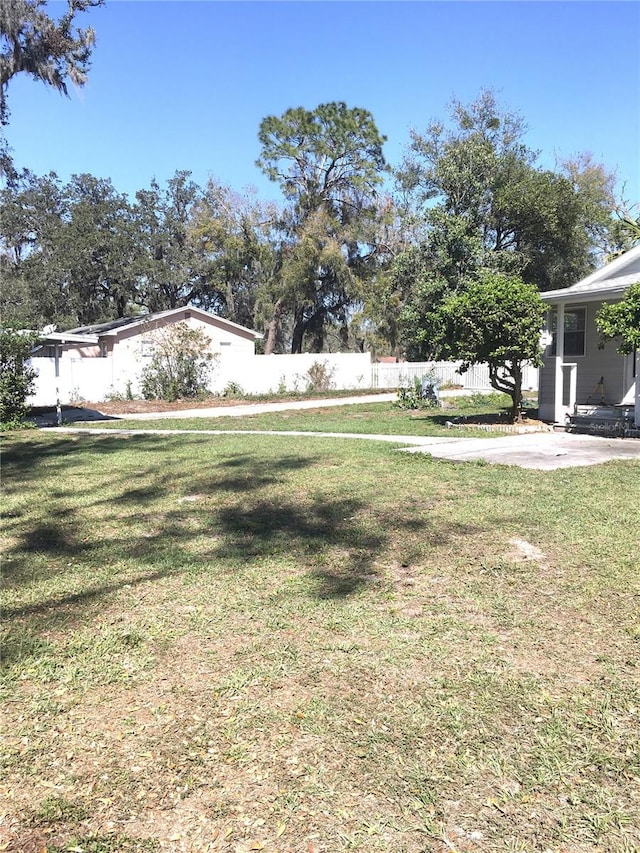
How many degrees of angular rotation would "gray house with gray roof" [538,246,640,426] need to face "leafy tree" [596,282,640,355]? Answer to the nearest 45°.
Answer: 0° — it already faces it

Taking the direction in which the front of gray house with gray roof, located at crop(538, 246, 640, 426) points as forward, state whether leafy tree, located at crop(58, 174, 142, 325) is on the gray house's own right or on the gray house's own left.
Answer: on the gray house's own right

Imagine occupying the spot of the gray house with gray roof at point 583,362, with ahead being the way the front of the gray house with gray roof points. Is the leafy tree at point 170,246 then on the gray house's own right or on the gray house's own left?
on the gray house's own right

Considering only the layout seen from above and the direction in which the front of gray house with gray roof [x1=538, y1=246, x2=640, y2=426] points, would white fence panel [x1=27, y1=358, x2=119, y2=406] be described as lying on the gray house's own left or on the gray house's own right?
on the gray house's own right

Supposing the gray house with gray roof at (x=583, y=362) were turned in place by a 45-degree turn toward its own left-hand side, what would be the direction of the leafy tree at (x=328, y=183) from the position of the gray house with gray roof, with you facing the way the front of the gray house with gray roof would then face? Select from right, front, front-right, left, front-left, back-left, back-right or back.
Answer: back

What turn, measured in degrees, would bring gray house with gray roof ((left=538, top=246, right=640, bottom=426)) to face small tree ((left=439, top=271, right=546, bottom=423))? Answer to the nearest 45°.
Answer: approximately 45° to its right

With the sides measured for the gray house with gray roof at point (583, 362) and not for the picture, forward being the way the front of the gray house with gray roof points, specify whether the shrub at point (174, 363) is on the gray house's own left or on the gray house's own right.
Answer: on the gray house's own right

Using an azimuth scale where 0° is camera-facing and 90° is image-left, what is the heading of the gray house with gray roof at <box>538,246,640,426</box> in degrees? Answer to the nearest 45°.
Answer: approximately 0°

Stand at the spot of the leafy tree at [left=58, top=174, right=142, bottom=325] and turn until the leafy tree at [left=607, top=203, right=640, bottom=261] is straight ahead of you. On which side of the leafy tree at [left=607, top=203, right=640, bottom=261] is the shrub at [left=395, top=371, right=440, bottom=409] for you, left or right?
right
